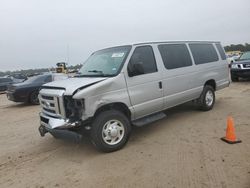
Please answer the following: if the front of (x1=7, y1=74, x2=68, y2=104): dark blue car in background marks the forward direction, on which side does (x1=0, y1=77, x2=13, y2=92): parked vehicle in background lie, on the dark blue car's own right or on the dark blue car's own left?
on the dark blue car's own right

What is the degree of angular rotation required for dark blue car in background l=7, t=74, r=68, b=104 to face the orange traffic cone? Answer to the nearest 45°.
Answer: approximately 90° to its left

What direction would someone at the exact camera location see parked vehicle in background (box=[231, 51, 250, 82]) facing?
facing the viewer

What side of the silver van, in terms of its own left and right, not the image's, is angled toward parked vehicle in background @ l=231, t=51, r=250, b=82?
back

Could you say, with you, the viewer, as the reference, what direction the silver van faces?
facing the viewer and to the left of the viewer

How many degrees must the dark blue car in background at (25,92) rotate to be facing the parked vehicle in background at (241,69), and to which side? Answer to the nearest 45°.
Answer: approximately 135° to its left

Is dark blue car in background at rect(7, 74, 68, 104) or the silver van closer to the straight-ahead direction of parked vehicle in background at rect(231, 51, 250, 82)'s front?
the silver van

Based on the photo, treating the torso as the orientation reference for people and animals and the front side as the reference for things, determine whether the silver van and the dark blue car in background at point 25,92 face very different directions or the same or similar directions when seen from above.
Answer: same or similar directions

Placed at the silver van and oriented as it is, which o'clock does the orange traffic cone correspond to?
The orange traffic cone is roughly at 8 o'clock from the silver van.

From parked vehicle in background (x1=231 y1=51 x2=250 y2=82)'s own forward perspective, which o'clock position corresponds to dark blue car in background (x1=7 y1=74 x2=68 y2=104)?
The dark blue car in background is roughly at 2 o'clock from the parked vehicle in background.

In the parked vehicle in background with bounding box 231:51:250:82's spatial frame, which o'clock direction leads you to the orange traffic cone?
The orange traffic cone is roughly at 12 o'clock from the parked vehicle in background.

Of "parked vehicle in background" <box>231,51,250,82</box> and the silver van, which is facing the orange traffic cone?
the parked vehicle in background

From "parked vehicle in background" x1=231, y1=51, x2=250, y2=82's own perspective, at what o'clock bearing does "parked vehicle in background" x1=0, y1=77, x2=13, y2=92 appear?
"parked vehicle in background" x1=0, y1=77, x2=13, y2=92 is roughly at 3 o'clock from "parked vehicle in background" x1=231, y1=51, x2=250, y2=82.
